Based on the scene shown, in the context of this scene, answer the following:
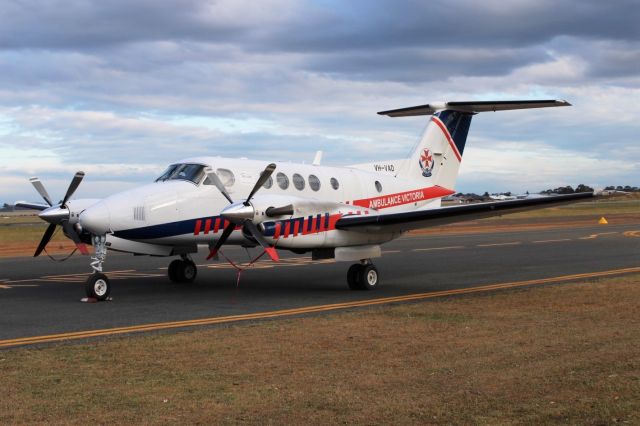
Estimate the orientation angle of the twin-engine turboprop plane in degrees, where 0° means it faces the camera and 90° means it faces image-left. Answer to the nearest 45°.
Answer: approximately 45°
